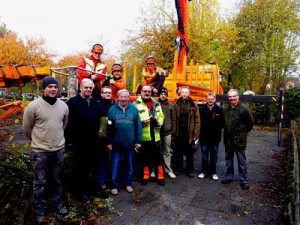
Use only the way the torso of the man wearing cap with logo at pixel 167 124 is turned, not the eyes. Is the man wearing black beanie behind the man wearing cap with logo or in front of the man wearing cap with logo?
in front

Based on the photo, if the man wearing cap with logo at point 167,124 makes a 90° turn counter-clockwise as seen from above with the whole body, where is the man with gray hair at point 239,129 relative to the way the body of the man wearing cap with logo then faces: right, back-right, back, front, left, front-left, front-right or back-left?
front

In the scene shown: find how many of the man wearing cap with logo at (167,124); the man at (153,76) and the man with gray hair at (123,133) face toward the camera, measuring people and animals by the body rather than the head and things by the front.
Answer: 3

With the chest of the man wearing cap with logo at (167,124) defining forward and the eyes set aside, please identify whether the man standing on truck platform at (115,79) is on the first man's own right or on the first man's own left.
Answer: on the first man's own right

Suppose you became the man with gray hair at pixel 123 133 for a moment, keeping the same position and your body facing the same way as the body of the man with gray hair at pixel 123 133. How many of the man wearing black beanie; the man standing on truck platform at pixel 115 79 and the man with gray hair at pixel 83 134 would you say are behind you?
1

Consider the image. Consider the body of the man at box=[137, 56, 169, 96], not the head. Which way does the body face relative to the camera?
toward the camera

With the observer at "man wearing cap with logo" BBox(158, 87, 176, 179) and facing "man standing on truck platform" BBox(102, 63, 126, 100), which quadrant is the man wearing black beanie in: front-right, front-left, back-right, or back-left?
front-left

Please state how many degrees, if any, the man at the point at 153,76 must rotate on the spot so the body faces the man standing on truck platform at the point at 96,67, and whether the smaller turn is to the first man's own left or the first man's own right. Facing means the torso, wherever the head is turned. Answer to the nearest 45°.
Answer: approximately 45° to the first man's own right

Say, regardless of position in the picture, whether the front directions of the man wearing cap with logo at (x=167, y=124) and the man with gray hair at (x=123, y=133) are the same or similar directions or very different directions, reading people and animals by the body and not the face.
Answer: same or similar directions

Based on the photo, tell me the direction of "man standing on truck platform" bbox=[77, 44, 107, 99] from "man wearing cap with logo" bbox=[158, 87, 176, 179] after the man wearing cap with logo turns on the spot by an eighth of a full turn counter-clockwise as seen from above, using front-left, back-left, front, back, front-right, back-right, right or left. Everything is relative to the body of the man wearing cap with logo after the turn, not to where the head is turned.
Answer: back-right

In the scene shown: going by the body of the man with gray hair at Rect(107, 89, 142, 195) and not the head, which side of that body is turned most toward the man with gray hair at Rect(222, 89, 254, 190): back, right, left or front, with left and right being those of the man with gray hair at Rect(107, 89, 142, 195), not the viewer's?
left

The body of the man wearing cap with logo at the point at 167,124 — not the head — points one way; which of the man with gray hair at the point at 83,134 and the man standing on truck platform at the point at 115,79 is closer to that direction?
the man with gray hair

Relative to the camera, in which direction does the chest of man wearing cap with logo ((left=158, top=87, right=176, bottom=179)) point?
toward the camera

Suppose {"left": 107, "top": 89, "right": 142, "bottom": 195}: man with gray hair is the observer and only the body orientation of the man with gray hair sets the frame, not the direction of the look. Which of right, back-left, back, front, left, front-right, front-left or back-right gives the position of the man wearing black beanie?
front-right

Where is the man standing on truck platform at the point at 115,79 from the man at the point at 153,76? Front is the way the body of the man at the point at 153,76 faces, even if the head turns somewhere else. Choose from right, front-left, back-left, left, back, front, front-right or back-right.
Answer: front-right

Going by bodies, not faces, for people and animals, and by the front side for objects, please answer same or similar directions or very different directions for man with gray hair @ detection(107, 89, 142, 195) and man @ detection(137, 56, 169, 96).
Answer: same or similar directions

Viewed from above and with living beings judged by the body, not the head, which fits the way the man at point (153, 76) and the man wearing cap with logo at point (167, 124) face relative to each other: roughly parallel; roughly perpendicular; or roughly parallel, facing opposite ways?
roughly parallel
